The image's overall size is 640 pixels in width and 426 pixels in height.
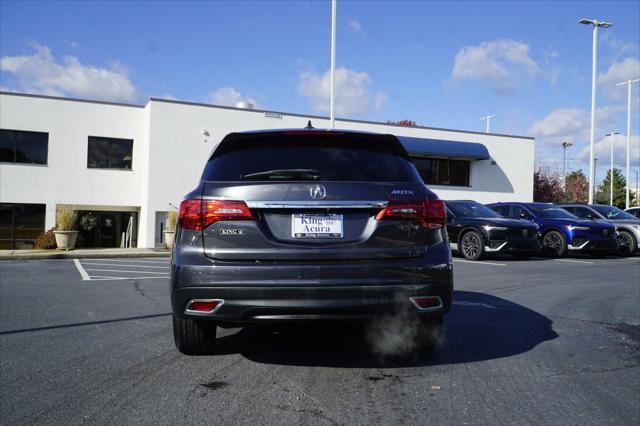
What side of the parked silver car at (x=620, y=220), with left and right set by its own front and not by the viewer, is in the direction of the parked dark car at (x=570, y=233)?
right

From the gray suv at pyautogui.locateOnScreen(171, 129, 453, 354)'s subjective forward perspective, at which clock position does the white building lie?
The white building is roughly at 11 o'clock from the gray suv.

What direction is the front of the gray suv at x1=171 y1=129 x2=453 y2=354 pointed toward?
away from the camera

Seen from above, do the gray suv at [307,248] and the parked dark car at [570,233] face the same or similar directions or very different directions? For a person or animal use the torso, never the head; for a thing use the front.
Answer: very different directions

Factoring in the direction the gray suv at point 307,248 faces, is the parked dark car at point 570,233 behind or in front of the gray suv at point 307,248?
in front

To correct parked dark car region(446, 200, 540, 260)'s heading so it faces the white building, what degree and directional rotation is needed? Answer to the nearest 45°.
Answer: approximately 135° to its right

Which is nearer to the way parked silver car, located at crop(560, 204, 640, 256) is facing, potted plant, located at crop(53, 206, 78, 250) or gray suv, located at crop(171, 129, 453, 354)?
the gray suv

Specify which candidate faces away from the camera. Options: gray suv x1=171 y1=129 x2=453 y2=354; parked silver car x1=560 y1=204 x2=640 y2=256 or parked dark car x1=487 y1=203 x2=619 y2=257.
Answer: the gray suv

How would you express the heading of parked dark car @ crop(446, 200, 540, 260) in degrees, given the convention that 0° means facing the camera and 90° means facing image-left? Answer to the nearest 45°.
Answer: approximately 315°

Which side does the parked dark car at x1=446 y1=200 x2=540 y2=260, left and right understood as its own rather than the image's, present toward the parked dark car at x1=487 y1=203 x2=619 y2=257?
left

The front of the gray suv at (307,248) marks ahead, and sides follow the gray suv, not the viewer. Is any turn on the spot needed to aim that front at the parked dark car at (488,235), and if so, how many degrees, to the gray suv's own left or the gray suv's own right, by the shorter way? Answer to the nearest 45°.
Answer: approximately 45° to the gray suv's own right

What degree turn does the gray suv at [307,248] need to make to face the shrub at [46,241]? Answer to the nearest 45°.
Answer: approximately 45° to its left

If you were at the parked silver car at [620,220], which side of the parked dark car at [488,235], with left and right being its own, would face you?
left

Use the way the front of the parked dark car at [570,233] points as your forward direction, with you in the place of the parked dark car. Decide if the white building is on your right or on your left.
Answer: on your right
